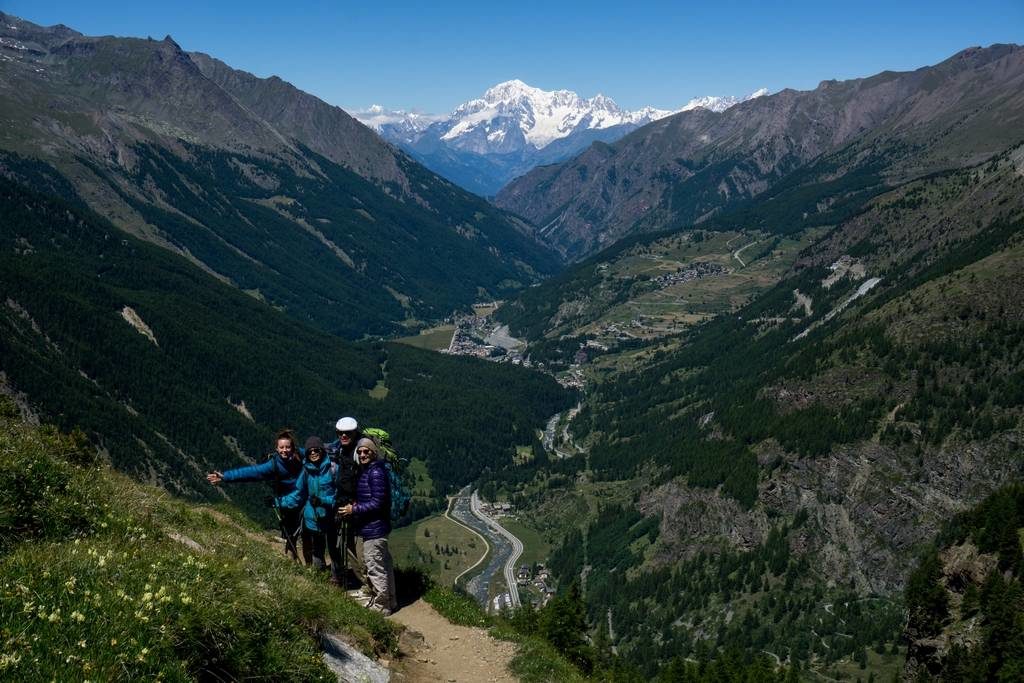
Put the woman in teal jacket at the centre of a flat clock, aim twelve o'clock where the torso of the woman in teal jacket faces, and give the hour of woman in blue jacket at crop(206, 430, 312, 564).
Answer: The woman in blue jacket is roughly at 4 o'clock from the woman in teal jacket.

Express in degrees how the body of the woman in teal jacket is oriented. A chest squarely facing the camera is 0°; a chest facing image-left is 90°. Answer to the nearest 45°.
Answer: approximately 0°

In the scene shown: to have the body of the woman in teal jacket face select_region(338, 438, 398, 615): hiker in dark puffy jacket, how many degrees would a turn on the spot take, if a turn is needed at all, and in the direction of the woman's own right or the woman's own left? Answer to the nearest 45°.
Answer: approximately 45° to the woman's own left
